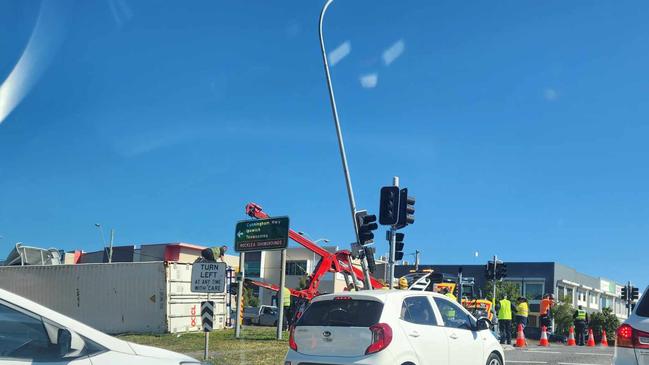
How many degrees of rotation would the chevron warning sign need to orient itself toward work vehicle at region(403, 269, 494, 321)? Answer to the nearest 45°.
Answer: approximately 135° to its left

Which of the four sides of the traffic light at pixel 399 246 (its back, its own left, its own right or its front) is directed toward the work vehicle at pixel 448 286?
left

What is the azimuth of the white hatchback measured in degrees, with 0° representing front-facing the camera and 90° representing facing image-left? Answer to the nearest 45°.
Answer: approximately 225°

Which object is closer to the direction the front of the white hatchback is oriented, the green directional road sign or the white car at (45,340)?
the green directional road sign

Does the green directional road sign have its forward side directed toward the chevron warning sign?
yes

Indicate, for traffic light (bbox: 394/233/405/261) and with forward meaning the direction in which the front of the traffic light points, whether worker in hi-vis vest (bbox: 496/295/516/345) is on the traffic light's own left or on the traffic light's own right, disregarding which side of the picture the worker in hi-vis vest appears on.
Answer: on the traffic light's own left

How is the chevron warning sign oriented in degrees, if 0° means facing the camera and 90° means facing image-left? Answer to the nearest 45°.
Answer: approximately 0°

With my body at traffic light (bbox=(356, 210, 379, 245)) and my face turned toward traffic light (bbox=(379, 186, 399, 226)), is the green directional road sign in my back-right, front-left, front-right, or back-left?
back-right

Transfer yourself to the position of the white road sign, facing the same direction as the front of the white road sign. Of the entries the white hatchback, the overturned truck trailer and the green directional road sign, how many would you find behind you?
2

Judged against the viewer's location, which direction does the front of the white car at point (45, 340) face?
facing to the right of the viewer
